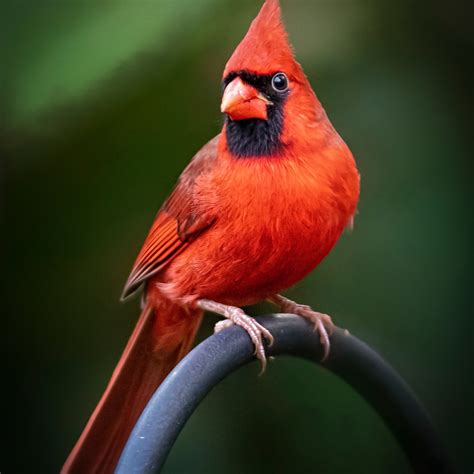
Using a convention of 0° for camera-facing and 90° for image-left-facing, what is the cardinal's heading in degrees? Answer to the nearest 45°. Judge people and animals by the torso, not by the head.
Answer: approximately 315°
